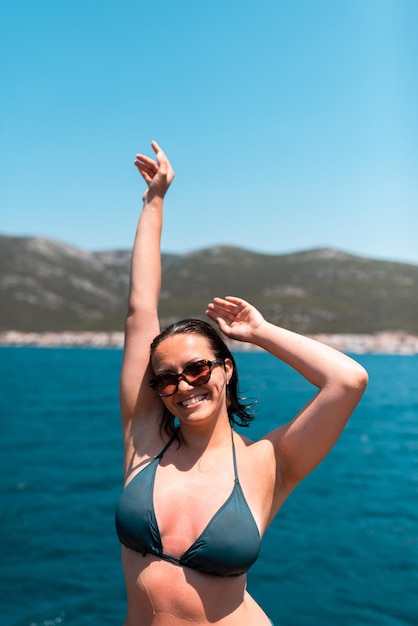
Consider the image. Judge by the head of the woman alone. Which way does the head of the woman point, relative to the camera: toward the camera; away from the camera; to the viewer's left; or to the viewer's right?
toward the camera

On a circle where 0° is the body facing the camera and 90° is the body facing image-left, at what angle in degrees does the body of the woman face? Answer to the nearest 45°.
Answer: approximately 45°
